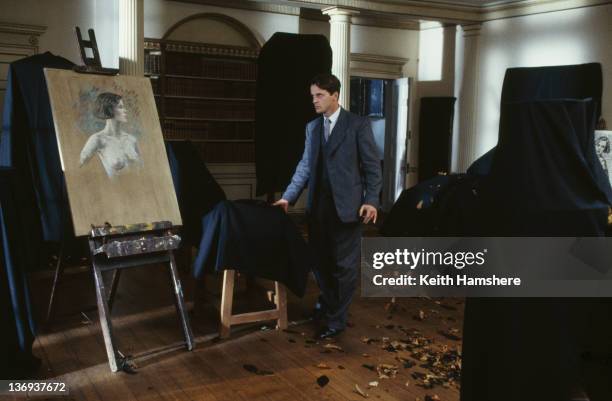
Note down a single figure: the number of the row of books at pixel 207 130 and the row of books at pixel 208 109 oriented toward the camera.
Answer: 2

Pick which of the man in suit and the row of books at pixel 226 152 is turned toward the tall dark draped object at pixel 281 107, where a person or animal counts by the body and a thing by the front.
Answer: the row of books

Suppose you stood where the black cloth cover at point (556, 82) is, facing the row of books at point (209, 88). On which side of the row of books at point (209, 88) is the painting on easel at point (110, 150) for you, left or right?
left

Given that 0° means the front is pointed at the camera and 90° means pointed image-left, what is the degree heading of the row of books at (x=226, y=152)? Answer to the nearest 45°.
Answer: approximately 0°

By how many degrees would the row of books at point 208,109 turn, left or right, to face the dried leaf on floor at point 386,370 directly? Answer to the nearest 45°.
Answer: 0° — it already faces it

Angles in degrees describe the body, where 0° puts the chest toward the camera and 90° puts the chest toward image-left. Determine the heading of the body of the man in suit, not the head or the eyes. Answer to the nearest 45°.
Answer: approximately 45°

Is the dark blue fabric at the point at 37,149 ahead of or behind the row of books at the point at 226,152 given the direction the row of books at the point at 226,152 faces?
ahead

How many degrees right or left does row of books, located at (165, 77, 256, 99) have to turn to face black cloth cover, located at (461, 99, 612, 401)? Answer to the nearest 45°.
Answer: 0° — it already faces it
